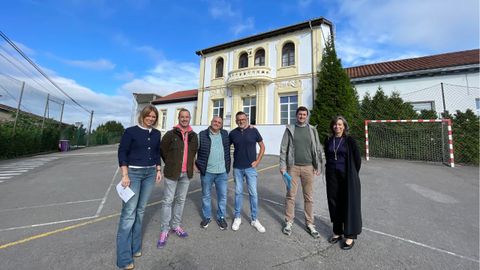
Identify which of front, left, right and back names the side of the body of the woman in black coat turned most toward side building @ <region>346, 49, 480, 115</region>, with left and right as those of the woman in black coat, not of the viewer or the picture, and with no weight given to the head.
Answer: back

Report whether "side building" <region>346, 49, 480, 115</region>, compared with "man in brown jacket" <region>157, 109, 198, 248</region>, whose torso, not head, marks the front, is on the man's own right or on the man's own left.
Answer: on the man's own left

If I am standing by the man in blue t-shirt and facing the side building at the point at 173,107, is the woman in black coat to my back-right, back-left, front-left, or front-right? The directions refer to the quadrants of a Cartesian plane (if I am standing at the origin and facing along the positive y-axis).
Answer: back-right

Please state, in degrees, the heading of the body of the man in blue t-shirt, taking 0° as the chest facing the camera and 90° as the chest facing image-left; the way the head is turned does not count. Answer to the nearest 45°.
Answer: approximately 0°

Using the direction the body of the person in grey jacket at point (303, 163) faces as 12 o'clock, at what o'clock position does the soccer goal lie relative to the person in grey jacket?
The soccer goal is roughly at 7 o'clock from the person in grey jacket.
